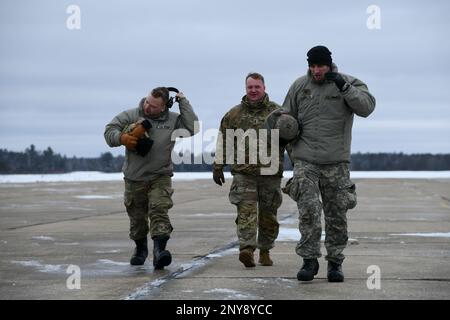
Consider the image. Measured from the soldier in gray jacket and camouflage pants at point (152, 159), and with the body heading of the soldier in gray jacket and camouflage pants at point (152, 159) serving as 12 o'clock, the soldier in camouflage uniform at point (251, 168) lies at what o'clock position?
the soldier in camouflage uniform at point (251, 168) is roughly at 9 o'clock from the soldier in gray jacket and camouflage pants at point (152, 159).

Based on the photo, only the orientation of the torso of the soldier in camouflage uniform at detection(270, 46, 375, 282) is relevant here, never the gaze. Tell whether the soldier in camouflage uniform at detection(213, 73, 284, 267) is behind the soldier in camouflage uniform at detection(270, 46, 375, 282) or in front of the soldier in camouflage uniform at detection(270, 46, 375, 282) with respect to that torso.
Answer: behind

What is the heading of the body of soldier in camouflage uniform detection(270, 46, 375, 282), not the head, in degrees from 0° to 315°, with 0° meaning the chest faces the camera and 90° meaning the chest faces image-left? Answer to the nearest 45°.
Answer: approximately 0°

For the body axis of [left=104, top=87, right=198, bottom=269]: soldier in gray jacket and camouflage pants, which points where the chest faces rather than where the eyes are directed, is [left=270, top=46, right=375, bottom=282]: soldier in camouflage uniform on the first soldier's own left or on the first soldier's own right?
on the first soldier's own left

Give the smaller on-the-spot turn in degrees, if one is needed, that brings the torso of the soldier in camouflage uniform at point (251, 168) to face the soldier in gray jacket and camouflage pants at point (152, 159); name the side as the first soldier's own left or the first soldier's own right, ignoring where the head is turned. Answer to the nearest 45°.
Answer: approximately 90° to the first soldier's own right

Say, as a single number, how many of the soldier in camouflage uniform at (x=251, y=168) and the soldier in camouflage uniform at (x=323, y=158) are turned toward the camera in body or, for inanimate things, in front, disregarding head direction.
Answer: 2
